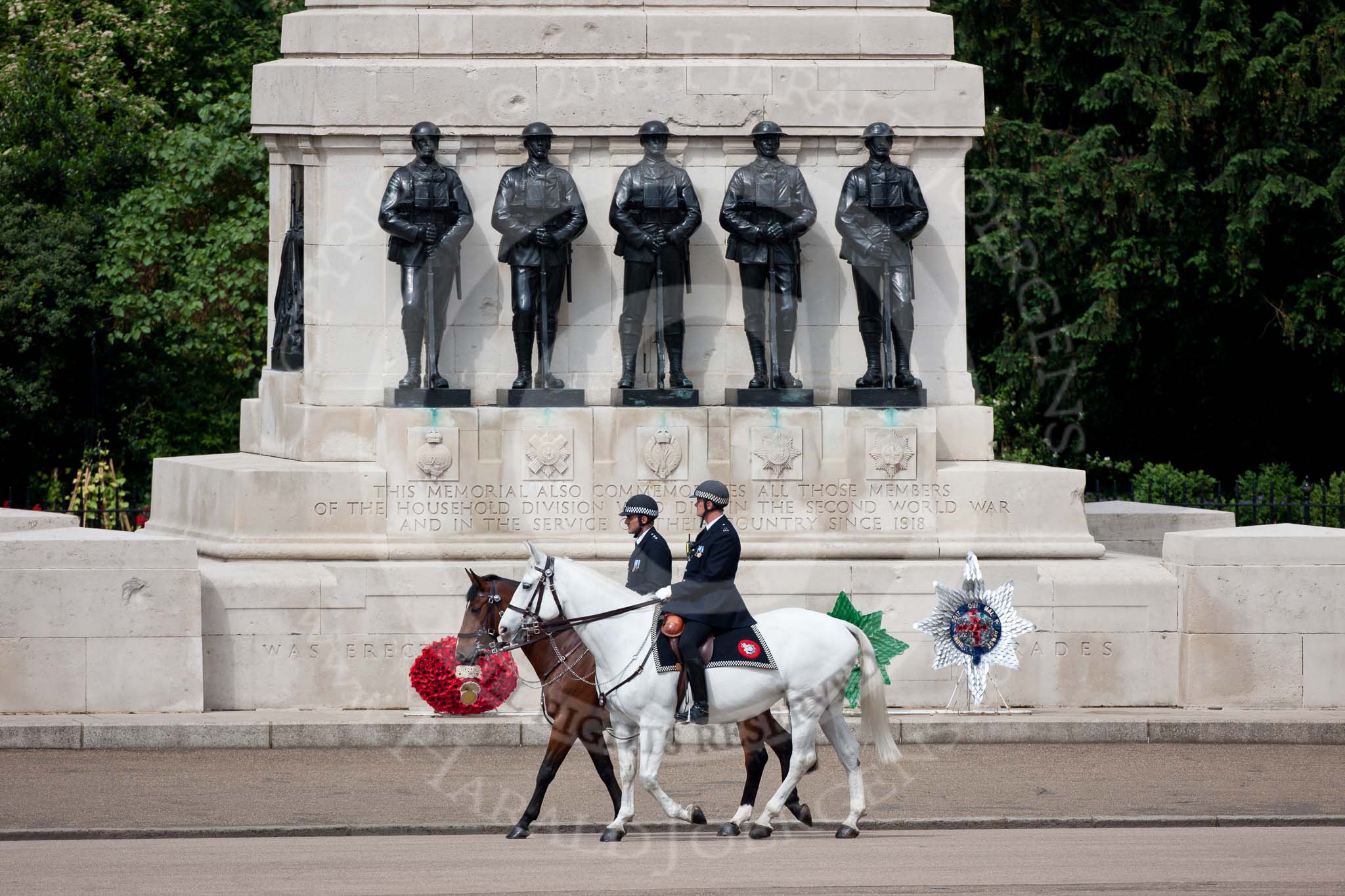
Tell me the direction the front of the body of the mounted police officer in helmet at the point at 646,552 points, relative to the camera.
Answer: to the viewer's left

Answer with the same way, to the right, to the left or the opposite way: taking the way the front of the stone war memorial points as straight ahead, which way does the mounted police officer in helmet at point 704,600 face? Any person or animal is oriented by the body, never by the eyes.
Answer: to the right

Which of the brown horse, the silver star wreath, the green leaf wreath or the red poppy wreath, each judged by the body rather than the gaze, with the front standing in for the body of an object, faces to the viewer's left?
the brown horse

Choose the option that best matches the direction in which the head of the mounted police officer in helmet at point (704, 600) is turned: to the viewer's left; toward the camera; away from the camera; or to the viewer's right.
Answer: to the viewer's left

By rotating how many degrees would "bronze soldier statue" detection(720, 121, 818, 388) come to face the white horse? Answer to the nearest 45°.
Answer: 0° — it already faces it

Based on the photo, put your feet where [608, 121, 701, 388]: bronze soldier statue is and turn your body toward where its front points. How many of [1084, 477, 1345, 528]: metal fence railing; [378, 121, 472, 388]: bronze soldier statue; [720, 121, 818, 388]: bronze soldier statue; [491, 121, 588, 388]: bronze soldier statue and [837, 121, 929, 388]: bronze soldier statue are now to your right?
2

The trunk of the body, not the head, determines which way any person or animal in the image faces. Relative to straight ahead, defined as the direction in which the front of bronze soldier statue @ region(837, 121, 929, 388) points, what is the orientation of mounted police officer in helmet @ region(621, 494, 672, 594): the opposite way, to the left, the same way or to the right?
to the right

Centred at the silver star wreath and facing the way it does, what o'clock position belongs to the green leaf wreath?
The green leaf wreath is roughly at 3 o'clock from the silver star wreath.

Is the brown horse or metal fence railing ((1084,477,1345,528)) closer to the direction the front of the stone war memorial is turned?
the brown horse

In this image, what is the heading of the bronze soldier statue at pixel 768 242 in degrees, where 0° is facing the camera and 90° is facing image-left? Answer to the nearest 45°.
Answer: approximately 0°

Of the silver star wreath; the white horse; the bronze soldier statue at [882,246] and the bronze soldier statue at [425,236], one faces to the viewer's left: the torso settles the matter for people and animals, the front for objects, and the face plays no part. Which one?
the white horse

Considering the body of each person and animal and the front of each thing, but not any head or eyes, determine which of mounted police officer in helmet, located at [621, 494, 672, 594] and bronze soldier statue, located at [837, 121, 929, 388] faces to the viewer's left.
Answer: the mounted police officer in helmet

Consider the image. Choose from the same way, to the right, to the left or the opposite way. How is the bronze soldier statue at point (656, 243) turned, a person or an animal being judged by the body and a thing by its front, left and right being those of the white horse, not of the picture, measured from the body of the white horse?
to the left

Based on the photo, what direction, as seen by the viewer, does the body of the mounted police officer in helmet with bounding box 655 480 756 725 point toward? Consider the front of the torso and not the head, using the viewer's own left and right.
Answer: facing to the left of the viewer

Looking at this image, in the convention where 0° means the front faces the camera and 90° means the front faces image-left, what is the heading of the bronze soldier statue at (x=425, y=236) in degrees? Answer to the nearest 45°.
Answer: approximately 0°

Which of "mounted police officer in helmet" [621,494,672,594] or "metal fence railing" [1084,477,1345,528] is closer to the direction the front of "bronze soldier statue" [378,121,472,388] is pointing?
the mounted police officer in helmet

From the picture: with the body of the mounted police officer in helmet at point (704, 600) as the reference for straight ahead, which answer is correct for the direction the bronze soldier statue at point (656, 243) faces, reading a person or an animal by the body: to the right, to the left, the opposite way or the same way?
to the left

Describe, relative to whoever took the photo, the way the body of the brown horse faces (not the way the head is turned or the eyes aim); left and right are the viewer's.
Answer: facing to the left of the viewer
